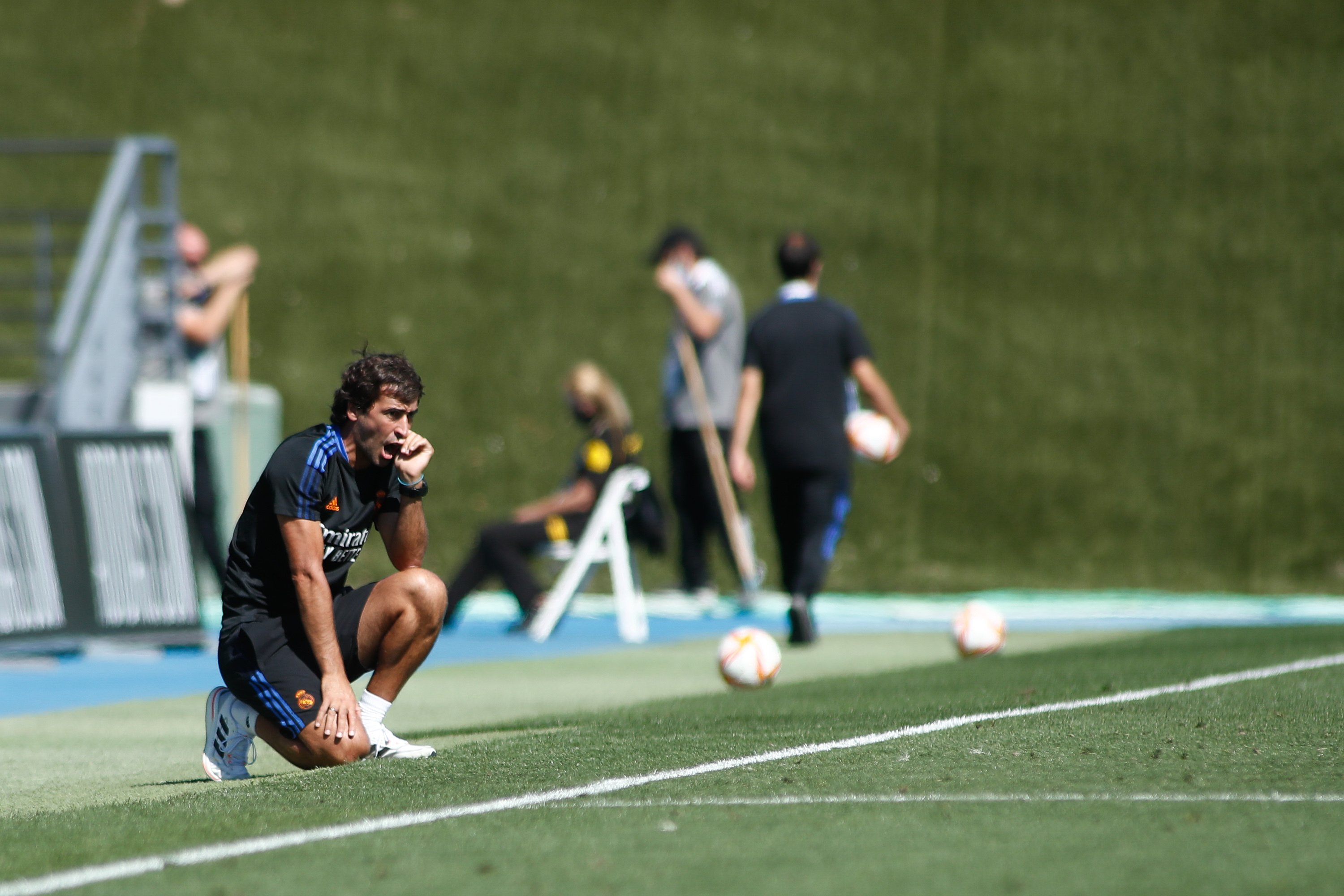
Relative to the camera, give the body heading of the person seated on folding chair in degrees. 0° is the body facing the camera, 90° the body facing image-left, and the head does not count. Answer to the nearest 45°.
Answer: approximately 90°

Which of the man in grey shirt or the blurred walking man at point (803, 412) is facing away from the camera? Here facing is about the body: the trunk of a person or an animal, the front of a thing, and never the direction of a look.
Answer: the blurred walking man

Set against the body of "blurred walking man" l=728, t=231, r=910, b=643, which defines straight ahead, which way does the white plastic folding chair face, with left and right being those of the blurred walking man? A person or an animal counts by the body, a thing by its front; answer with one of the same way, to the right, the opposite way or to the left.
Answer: to the left

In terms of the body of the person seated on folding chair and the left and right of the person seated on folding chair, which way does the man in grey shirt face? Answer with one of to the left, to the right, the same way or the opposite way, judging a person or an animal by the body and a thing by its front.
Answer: the same way

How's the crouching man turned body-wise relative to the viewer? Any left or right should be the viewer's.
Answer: facing the viewer and to the right of the viewer

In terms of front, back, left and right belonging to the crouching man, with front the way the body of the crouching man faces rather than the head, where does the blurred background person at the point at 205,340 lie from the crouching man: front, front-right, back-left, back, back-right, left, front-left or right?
back-left

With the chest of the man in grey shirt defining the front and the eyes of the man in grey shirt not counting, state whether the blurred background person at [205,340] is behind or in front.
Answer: in front

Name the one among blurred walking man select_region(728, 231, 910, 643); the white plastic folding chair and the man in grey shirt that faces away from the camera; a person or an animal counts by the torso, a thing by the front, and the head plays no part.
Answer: the blurred walking man

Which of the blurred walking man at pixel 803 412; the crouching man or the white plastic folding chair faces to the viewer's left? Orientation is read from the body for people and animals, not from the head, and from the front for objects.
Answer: the white plastic folding chair

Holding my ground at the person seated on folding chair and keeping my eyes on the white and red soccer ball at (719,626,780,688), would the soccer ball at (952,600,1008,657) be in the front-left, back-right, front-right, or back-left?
front-left

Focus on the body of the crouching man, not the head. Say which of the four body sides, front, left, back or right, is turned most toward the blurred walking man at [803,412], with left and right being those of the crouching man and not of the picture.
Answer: left

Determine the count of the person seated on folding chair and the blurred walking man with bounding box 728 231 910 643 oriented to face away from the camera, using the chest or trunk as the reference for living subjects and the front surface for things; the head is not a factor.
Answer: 1

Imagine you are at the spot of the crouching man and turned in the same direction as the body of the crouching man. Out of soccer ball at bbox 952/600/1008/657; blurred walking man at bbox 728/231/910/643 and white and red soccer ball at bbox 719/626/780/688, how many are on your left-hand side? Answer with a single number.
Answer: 3

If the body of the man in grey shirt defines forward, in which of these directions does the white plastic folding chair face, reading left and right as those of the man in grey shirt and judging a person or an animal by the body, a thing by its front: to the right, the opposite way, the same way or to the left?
the same way

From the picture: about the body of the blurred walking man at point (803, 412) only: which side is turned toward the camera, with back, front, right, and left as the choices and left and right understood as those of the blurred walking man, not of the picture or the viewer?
back
